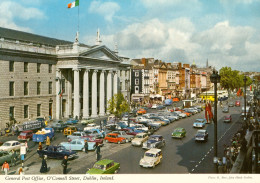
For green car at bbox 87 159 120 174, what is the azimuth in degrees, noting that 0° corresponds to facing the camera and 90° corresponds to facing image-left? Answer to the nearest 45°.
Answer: approximately 45°

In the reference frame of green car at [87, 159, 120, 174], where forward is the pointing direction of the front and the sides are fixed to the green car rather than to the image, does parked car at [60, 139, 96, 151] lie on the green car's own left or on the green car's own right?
on the green car's own right

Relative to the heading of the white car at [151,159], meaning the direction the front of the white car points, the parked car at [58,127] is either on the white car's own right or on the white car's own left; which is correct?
on the white car's own right

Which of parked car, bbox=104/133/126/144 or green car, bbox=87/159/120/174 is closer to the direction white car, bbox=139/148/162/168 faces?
the green car

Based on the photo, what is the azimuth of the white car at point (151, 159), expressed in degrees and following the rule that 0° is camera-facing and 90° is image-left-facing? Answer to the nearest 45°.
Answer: approximately 45°

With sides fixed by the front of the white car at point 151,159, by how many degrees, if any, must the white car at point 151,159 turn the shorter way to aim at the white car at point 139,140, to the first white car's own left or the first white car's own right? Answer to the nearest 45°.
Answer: approximately 135° to the first white car's own right

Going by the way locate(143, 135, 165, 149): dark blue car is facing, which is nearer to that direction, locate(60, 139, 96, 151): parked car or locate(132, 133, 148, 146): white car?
the parked car

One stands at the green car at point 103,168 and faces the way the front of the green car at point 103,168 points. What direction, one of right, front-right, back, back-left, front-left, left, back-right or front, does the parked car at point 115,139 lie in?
back-right

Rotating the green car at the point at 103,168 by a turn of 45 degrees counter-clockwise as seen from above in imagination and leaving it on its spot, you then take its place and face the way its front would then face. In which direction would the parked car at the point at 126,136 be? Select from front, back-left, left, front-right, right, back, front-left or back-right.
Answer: back
